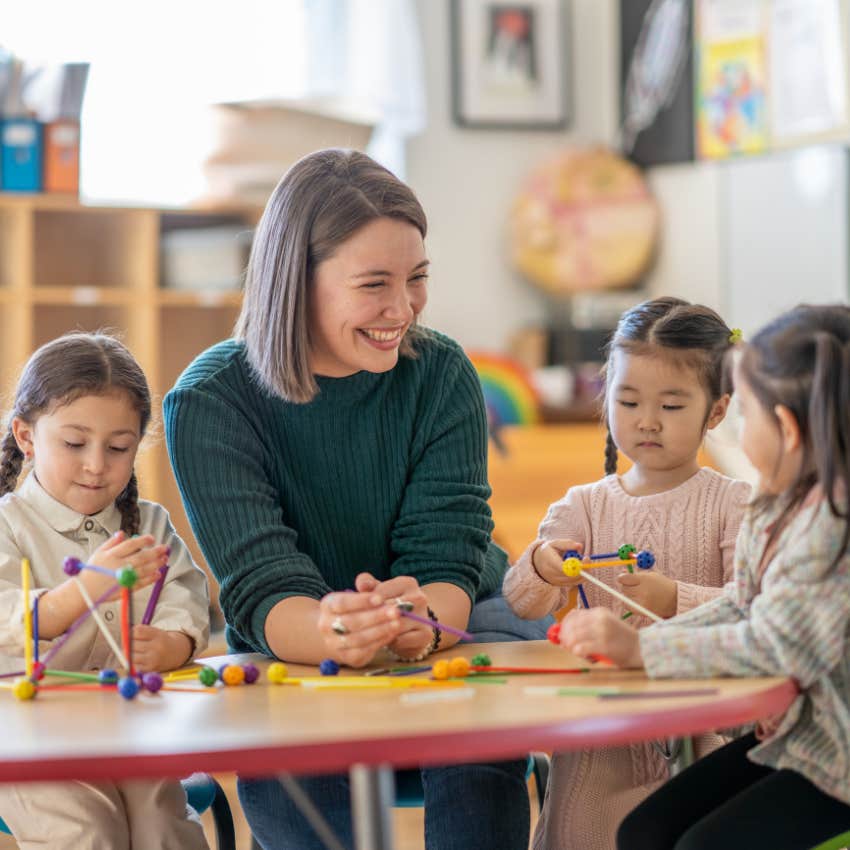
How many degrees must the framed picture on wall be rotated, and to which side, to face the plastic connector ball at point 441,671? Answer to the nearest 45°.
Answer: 0° — it already faces it

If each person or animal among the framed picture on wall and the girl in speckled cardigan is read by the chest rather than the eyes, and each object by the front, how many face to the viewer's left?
1

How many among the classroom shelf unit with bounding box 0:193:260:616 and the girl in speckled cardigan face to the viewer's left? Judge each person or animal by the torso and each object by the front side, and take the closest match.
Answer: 1

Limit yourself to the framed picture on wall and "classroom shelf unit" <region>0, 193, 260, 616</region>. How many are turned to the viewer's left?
0

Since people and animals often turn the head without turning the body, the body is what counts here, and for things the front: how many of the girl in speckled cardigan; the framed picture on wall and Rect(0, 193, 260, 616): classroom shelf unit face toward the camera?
2

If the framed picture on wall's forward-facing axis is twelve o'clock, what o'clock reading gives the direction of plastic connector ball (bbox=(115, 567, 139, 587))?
The plastic connector ball is roughly at 12 o'clock from the framed picture on wall.

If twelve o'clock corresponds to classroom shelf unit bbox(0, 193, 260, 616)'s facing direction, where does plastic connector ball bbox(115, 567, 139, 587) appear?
The plastic connector ball is roughly at 12 o'clock from the classroom shelf unit.

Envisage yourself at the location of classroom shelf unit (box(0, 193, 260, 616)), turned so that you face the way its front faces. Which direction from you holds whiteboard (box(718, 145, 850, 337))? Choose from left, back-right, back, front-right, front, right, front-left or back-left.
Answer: left

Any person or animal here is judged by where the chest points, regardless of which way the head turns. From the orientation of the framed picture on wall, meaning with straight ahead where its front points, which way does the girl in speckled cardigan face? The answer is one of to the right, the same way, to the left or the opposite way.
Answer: to the right

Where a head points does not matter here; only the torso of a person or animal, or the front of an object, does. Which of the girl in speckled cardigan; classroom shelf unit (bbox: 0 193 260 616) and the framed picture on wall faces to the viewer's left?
the girl in speckled cardigan

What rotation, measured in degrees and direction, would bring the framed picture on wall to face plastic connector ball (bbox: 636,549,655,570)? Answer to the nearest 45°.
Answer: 0° — it already faces it

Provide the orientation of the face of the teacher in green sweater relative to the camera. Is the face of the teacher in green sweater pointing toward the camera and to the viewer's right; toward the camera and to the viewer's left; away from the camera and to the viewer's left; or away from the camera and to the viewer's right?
toward the camera and to the viewer's right

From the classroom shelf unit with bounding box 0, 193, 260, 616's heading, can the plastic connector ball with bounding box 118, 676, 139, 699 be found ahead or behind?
ahead

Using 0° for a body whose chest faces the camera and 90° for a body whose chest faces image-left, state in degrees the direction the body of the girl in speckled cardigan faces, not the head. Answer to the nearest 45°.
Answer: approximately 90°
